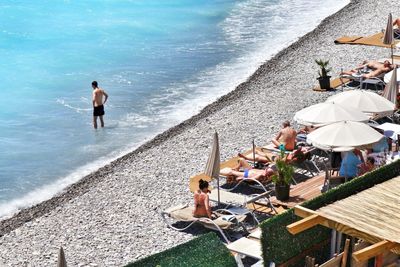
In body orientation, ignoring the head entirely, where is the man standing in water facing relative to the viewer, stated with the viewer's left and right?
facing away from the viewer and to the left of the viewer

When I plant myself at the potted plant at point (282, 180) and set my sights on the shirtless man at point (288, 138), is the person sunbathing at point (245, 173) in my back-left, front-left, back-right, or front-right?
front-left

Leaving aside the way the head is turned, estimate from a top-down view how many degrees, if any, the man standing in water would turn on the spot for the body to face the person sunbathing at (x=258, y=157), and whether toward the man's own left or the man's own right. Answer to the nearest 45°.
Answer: approximately 180°

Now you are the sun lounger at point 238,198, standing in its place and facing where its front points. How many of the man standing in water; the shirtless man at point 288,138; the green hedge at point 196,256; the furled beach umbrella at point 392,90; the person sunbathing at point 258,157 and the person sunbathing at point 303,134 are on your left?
1

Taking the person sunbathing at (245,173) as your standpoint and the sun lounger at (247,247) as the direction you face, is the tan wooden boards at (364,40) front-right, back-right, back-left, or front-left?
back-left

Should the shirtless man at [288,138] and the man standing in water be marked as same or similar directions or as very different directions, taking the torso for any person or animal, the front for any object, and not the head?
same or similar directions

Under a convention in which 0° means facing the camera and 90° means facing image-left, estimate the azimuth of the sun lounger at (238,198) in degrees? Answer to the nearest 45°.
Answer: approximately 90°

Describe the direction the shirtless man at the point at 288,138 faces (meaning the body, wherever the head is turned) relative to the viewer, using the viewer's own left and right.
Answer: facing away from the viewer and to the left of the viewer

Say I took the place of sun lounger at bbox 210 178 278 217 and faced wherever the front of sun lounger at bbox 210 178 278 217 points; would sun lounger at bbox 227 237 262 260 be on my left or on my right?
on my left

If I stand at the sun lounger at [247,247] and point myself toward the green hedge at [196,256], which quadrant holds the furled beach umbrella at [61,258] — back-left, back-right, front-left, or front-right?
front-right
